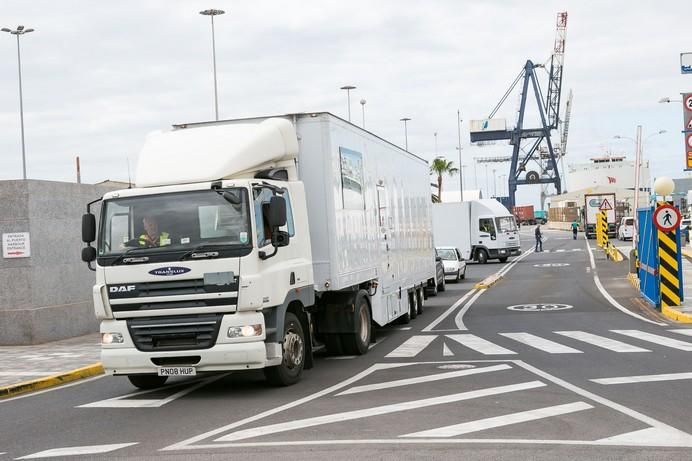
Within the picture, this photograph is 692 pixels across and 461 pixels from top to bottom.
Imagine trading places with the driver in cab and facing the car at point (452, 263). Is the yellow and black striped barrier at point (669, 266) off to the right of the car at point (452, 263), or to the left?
right

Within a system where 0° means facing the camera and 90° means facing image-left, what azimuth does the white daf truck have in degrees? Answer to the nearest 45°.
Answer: approximately 45°

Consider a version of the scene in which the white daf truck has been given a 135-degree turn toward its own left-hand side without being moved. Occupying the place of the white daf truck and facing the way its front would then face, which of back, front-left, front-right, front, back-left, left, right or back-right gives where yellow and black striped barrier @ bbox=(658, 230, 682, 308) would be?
front-left

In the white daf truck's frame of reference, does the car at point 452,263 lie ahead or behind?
behind
